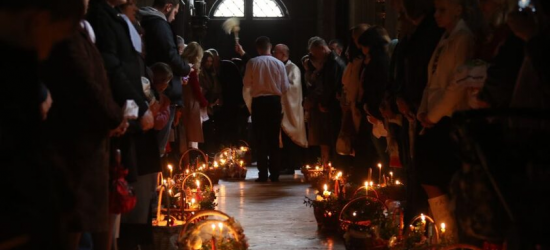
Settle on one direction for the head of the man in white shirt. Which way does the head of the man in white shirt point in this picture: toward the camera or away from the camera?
away from the camera

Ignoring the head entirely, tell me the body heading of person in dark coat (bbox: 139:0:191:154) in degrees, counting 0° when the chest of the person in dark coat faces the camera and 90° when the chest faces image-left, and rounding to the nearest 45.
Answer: approximately 270°

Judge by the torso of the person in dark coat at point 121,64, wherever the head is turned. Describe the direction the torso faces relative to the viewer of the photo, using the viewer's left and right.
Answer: facing to the right of the viewer

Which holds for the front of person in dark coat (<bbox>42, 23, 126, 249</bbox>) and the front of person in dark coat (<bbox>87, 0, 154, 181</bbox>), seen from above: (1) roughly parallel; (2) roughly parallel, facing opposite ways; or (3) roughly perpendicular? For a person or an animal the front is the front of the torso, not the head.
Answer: roughly parallel

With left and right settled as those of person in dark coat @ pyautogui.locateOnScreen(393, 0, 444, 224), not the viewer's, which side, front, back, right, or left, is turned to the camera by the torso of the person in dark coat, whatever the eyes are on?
left

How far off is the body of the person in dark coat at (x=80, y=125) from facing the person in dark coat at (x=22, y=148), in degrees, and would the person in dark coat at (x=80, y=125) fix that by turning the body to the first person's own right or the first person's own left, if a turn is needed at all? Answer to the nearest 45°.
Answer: approximately 90° to the first person's own right

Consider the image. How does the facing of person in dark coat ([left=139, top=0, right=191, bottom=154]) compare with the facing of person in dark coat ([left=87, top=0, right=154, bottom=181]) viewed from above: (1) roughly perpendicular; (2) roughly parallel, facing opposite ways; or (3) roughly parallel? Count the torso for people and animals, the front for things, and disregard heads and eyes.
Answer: roughly parallel

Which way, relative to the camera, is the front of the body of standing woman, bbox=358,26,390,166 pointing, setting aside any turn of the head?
to the viewer's left

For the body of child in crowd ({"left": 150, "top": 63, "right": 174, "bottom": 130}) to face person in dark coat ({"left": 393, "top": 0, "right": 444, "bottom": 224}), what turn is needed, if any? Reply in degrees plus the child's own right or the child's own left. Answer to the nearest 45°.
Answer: approximately 45° to the child's own right

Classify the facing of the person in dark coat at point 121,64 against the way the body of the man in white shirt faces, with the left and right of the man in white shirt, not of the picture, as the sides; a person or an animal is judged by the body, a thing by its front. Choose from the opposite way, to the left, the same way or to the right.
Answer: to the right

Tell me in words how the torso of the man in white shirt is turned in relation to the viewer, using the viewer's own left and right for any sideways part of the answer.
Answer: facing away from the viewer

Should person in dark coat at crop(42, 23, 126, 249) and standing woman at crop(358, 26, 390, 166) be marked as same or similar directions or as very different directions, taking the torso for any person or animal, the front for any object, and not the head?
very different directions

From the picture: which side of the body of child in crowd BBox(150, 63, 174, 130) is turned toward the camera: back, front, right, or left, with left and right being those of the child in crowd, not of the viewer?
right
